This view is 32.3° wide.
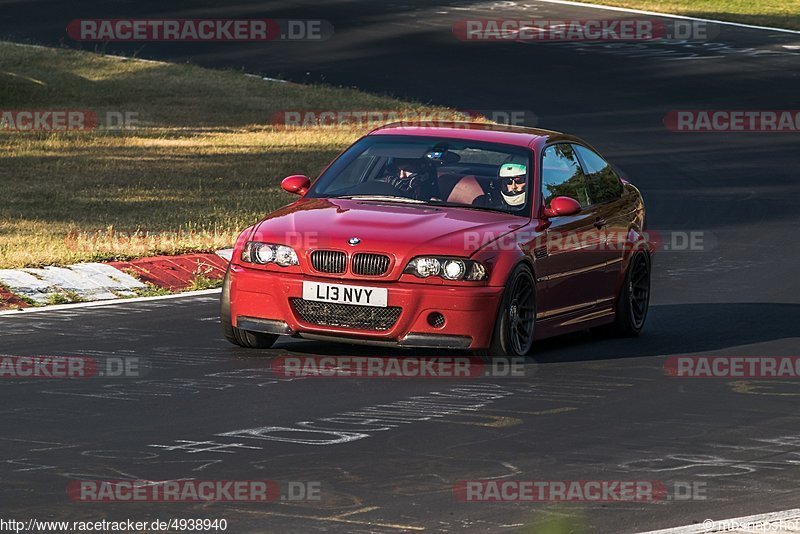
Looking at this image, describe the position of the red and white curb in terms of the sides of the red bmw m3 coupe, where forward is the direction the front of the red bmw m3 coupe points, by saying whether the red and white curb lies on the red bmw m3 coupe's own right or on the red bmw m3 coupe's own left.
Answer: on the red bmw m3 coupe's own right

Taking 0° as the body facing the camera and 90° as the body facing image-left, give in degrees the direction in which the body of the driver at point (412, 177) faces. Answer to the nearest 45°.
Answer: approximately 45°

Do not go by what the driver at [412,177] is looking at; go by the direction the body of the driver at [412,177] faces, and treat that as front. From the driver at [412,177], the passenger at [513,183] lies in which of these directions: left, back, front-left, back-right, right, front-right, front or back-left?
back-left

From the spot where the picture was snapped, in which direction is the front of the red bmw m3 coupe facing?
facing the viewer and to the left of the viewer

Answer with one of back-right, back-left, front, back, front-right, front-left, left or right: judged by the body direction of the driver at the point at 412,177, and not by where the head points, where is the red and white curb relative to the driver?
right

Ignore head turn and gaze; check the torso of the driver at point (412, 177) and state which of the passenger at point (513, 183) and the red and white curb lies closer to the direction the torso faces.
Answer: the red and white curb

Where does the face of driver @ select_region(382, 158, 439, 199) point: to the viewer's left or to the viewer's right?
to the viewer's left
